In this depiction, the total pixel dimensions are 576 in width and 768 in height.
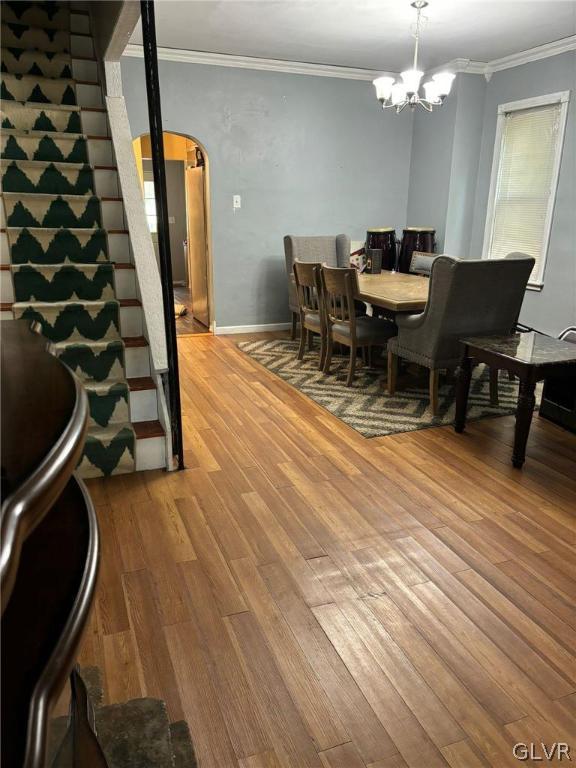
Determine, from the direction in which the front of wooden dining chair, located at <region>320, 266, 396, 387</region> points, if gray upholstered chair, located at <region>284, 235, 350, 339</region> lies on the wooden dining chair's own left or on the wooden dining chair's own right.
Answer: on the wooden dining chair's own left

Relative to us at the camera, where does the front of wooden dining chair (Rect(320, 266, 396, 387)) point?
facing away from the viewer and to the right of the viewer

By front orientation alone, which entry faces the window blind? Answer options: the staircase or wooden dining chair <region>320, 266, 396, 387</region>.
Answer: the wooden dining chair

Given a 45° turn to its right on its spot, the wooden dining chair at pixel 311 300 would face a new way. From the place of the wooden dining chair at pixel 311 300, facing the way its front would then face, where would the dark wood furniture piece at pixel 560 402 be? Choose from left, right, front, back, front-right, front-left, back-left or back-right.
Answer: front-right

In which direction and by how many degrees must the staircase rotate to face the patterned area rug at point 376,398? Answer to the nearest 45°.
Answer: approximately 90° to its left

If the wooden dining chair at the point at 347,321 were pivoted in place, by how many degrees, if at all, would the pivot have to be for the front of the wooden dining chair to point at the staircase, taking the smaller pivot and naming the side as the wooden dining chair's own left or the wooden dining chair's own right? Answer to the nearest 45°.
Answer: approximately 180°

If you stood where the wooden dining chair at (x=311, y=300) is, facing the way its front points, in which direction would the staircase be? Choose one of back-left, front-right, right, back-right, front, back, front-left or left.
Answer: back

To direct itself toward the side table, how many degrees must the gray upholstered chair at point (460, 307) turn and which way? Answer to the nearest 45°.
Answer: approximately 180°

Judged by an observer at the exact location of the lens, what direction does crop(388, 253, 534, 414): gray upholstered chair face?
facing away from the viewer and to the left of the viewer

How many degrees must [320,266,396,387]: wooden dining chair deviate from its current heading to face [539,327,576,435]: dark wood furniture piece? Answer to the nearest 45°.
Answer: approximately 90° to its right

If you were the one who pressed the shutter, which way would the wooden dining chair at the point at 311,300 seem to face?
facing away from the viewer and to the right of the viewer

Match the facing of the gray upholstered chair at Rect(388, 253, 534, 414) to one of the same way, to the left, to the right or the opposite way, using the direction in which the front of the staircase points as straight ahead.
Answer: the opposite way

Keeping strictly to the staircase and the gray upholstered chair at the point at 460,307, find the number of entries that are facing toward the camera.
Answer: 1

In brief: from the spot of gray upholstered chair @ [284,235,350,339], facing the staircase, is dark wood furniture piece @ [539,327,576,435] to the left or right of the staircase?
left
